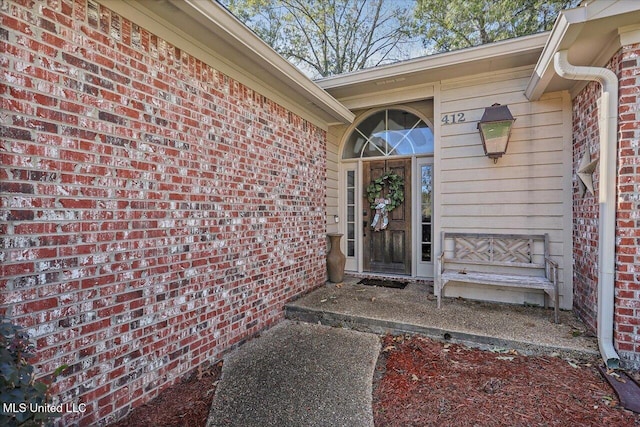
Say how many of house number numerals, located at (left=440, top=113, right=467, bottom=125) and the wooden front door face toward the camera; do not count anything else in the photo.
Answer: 2

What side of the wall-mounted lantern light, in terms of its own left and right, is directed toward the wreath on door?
right

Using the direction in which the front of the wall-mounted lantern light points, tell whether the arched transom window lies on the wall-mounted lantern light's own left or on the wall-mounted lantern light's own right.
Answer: on the wall-mounted lantern light's own right

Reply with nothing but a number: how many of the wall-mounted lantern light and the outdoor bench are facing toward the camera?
2

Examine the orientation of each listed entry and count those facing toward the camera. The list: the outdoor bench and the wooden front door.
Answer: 2

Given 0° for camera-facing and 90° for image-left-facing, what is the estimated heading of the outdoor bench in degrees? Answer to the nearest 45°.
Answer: approximately 0°
